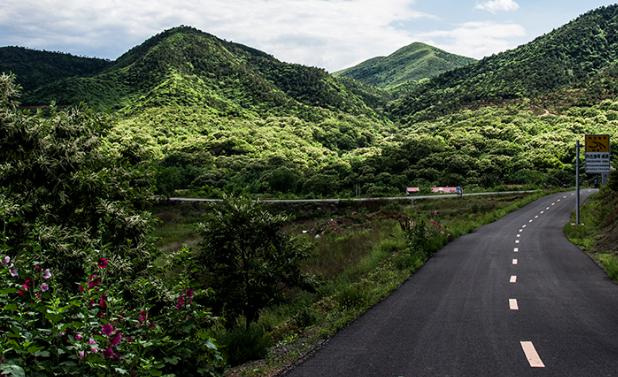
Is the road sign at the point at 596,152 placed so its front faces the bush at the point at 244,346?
yes

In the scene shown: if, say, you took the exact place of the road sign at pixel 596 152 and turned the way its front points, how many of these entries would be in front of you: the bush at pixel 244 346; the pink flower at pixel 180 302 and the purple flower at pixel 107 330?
3

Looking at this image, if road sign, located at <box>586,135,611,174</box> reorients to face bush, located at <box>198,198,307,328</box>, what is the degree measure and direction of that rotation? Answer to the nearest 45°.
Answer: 0° — it already faces it

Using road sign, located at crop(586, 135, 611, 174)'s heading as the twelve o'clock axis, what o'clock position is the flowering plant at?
The flowering plant is roughly at 12 o'clock from the road sign.

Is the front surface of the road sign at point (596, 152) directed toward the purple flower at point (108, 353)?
yes

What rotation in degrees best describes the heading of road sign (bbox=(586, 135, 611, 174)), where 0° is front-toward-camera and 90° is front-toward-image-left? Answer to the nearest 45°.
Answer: approximately 0°

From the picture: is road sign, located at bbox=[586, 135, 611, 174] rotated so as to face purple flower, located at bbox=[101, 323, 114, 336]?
yes
